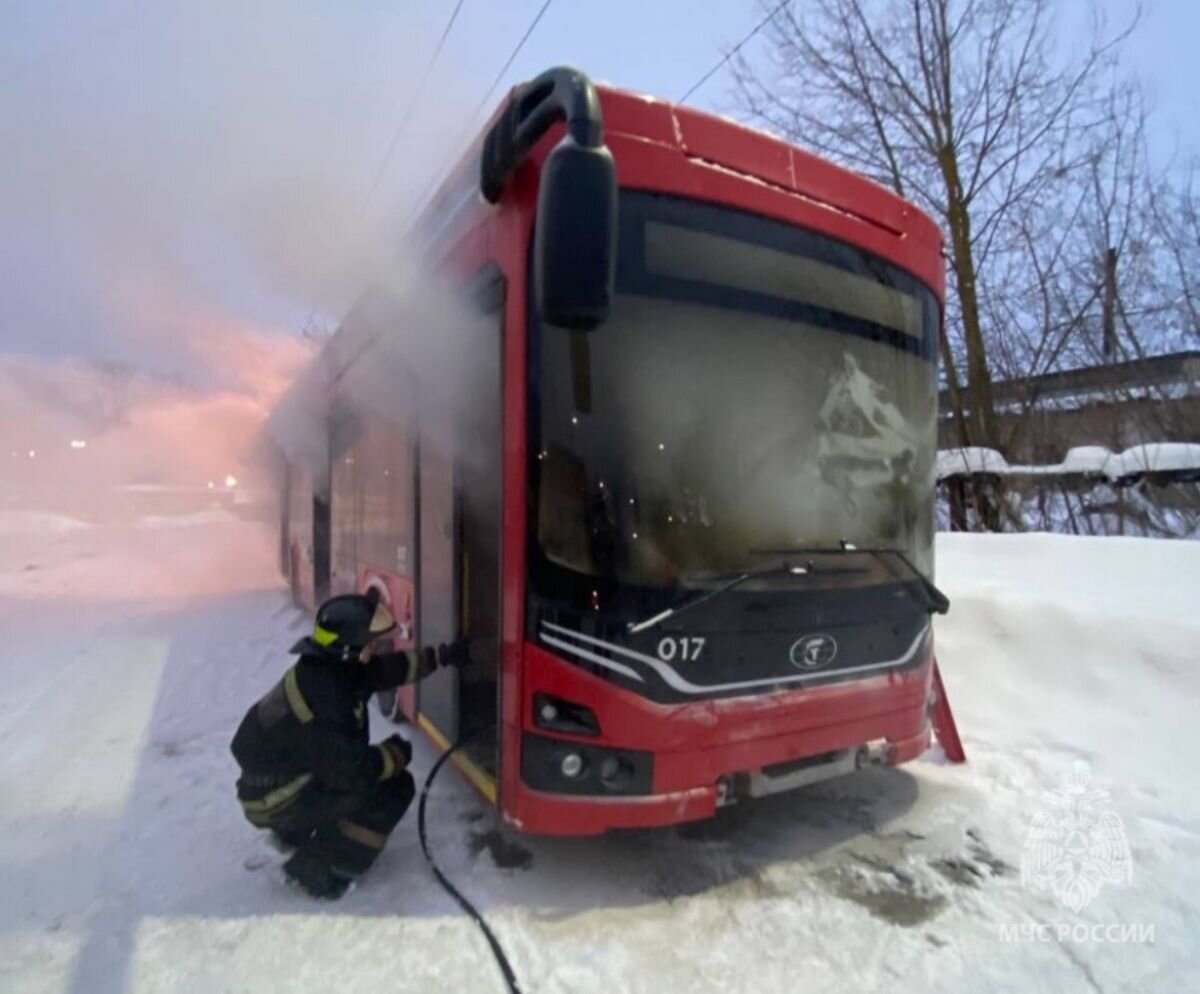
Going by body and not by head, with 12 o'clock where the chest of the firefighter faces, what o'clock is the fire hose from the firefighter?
The fire hose is roughly at 1 o'clock from the firefighter.

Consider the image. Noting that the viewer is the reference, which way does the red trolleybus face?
facing the viewer and to the right of the viewer

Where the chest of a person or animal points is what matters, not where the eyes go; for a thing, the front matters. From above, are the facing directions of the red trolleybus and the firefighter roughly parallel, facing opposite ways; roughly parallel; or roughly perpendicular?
roughly perpendicular

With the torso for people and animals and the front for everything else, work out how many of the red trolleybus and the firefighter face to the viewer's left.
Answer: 0

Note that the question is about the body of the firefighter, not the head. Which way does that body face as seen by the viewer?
to the viewer's right
